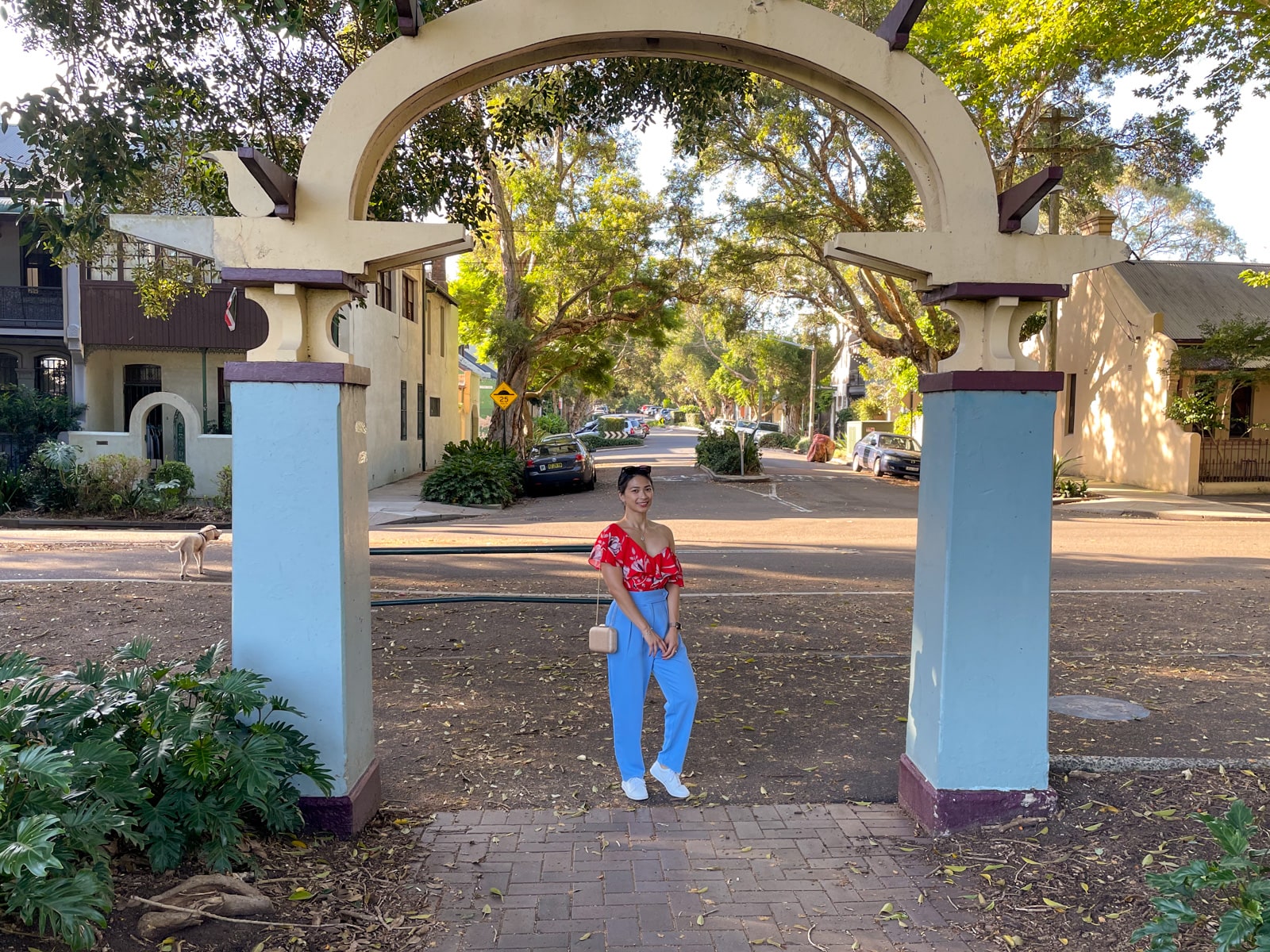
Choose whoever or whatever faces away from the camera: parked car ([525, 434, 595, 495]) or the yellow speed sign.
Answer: the parked car

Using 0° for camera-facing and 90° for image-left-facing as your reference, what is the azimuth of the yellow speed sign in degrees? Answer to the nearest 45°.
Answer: approximately 0°

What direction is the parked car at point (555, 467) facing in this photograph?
away from the camera

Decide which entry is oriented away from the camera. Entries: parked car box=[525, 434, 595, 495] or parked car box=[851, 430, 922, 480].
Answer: parked car box=[525, 434, 595, 495]

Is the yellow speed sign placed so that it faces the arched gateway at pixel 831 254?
yes

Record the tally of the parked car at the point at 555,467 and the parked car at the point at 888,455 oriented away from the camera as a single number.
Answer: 1

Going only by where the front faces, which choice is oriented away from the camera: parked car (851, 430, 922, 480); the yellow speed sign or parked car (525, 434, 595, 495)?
parked car (525, 434, 595, 495)

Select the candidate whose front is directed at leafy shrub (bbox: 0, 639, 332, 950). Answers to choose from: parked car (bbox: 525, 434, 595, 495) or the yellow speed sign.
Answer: the yellow speed sign

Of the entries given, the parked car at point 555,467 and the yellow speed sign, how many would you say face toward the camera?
1

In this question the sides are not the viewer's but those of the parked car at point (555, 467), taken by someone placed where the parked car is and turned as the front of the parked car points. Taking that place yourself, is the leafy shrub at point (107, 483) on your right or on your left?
on your left

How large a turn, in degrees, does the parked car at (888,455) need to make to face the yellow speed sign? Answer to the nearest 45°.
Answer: approximately 90° to its right

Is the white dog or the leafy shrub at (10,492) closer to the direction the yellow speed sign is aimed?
the white dog

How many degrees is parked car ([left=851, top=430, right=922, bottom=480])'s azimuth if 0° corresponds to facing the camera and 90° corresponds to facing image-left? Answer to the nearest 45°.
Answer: approximately 315°

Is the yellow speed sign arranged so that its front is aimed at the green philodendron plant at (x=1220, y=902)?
yes
